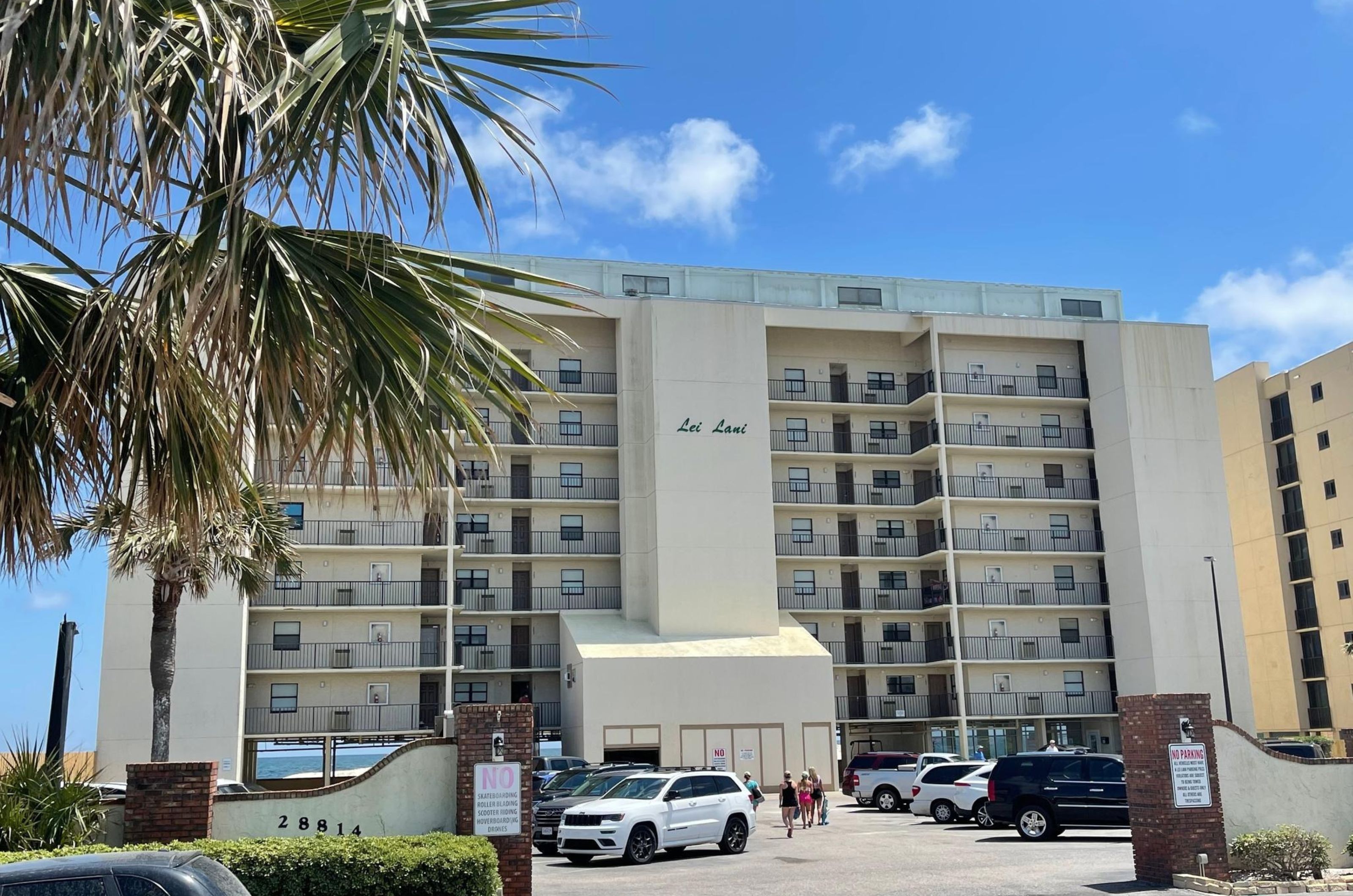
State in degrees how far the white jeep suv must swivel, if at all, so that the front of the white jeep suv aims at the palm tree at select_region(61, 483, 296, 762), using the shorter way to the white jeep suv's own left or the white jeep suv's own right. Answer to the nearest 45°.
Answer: approximately 45° to the white jeep suv's own right

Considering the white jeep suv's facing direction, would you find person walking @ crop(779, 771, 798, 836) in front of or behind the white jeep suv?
behind

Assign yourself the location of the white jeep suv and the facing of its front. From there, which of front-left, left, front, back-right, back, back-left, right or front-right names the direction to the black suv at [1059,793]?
back-left

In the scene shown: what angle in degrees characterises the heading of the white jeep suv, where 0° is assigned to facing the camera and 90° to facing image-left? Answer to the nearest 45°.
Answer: approximately 45°

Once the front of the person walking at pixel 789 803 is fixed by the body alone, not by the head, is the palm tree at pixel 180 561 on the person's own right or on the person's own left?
on the person's own left

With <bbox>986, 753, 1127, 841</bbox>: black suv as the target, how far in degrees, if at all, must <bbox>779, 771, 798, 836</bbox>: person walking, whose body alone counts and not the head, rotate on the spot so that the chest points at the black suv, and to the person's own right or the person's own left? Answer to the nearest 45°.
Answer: approximately 135° to the person's own right

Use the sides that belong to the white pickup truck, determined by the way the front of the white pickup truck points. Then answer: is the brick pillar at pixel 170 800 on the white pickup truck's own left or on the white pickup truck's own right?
on the white pickup truck's own right
